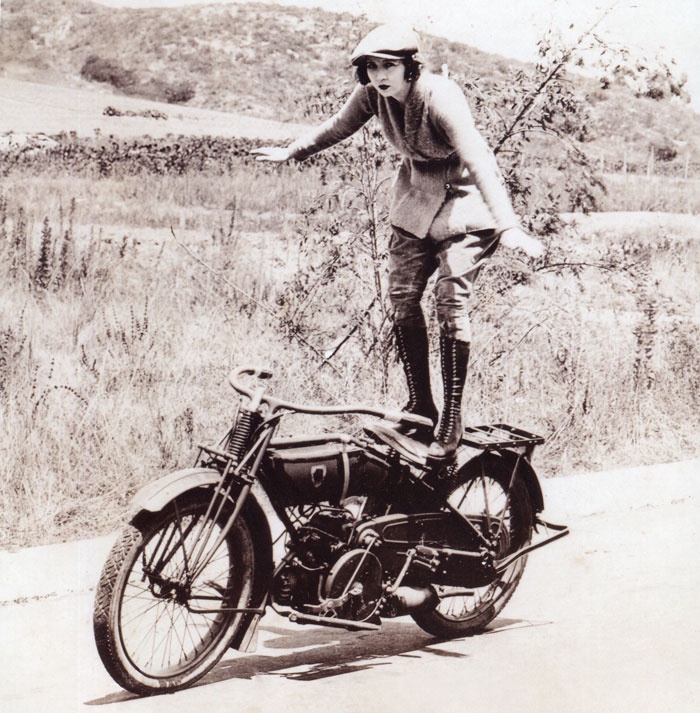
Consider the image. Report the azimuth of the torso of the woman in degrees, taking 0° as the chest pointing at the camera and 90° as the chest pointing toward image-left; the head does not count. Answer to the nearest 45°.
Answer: approximately 45°

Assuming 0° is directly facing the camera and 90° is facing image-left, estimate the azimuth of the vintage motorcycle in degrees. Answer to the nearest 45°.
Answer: approximately 45°

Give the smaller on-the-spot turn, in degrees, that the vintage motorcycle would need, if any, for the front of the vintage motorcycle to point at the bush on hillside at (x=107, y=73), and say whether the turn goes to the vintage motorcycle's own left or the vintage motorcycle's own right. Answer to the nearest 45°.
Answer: approximately 90° to the vintage motorcycle's own right

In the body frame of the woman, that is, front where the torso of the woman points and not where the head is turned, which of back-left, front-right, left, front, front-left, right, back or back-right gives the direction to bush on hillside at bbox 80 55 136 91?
right
